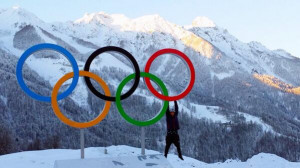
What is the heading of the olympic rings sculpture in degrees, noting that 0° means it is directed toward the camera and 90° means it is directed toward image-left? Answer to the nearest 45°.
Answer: approximately 0°
